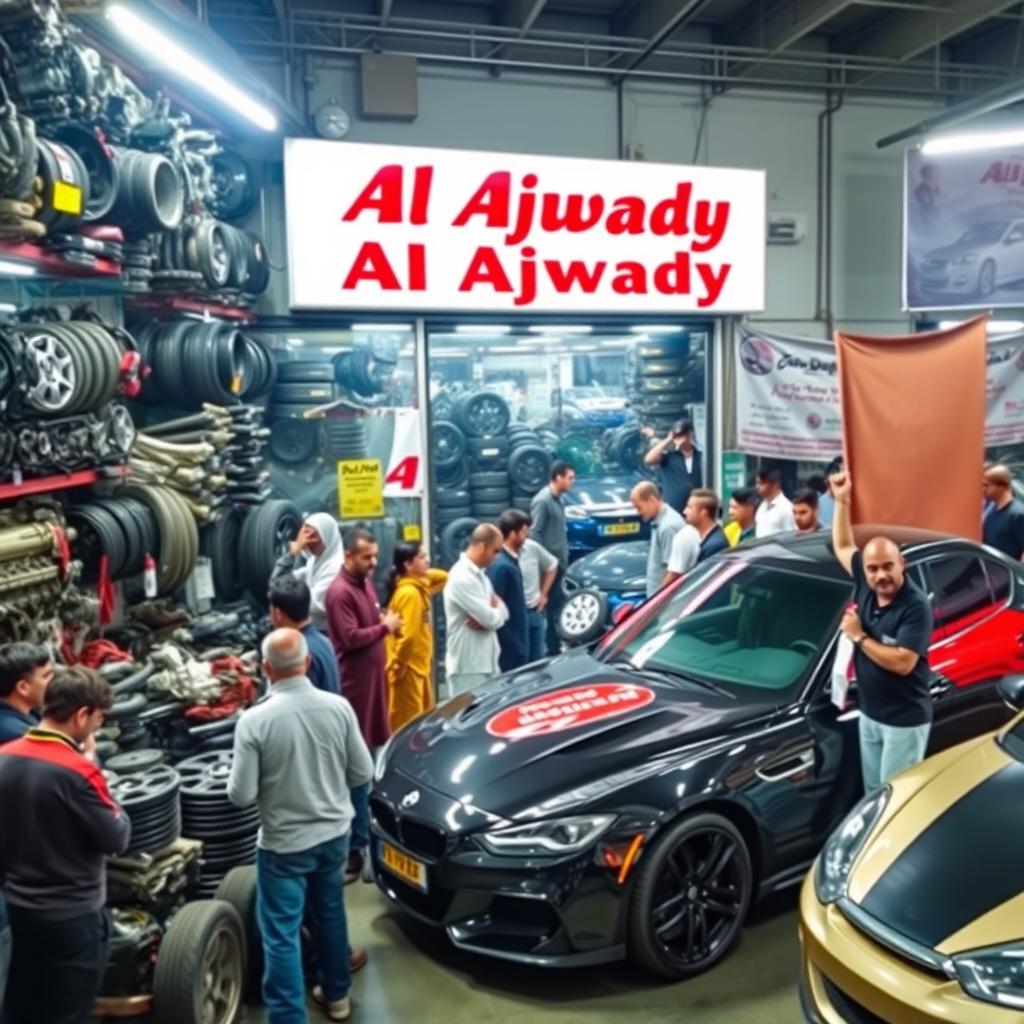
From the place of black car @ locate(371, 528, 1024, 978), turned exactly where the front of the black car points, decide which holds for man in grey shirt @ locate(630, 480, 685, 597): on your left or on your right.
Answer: on your right

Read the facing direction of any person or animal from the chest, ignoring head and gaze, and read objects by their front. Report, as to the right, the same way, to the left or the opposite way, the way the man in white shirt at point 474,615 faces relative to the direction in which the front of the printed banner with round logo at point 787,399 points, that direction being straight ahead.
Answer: to the left

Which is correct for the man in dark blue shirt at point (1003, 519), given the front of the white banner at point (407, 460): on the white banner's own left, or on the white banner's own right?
on the white banner's own left

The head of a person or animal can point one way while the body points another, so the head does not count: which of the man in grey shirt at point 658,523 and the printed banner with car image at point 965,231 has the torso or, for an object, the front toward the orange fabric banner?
the printed banner with car image

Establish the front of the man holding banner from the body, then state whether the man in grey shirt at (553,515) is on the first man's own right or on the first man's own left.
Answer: on the first man's own right

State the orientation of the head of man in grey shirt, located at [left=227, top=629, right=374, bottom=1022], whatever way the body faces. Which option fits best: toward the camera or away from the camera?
away from the camera

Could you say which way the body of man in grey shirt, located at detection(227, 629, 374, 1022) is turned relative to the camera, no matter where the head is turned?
away from the camera

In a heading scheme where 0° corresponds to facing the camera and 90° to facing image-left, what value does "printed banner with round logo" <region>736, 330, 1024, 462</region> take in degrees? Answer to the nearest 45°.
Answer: approximately 0°

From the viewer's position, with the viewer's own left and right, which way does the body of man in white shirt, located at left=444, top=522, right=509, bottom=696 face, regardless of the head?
facing to the right of the viewer
